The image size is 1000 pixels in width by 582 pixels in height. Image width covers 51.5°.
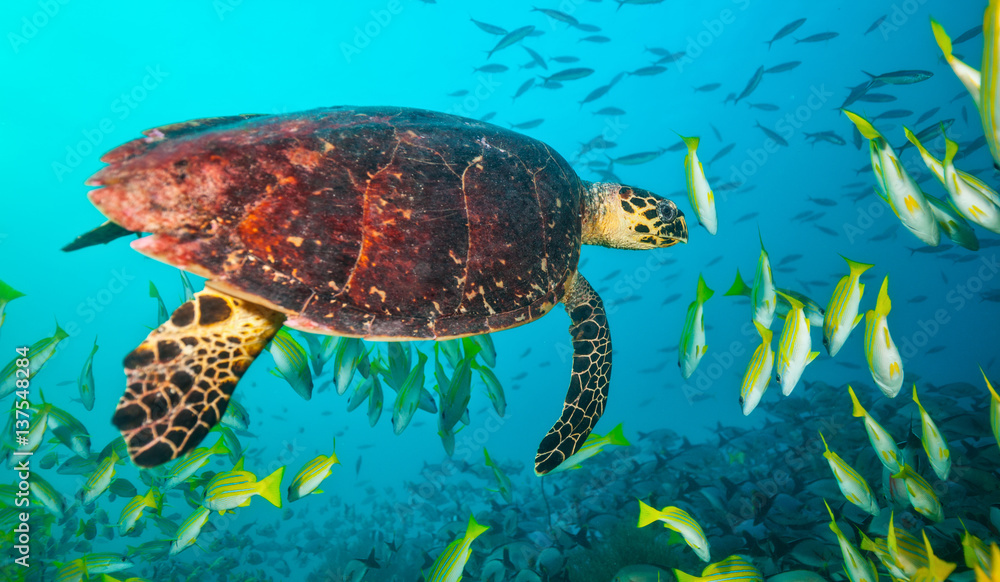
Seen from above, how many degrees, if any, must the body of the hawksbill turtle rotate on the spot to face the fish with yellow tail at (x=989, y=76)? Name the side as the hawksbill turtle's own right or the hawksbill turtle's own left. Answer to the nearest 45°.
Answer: approximately 45° to the hawksbill turtle's own right

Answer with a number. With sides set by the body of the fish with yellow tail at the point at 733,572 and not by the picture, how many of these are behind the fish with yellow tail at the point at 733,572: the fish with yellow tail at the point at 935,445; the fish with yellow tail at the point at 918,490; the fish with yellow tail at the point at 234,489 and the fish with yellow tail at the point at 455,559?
2

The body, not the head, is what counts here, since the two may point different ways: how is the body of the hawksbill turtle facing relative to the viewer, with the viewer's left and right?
facing to the right of the viewer

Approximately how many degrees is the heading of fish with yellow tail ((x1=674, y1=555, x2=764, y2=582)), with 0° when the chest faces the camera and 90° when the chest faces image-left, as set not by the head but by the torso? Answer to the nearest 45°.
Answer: approximately 270°
